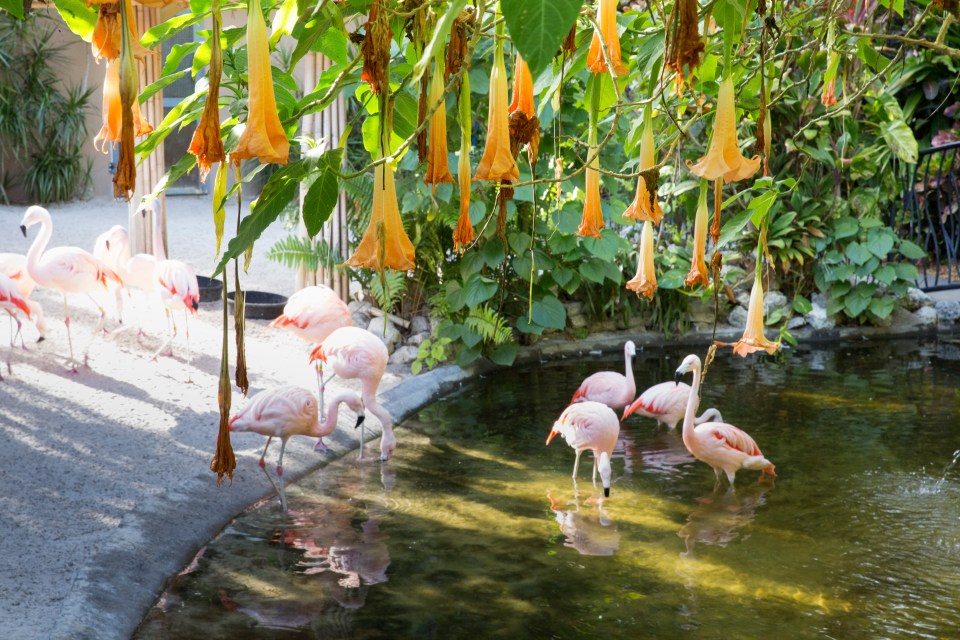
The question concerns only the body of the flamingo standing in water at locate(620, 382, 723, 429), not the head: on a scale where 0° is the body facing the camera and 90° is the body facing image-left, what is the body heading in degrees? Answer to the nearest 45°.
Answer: approximately 270°

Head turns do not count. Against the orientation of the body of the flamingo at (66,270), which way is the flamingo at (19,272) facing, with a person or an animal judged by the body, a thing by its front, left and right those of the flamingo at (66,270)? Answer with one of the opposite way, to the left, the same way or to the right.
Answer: the opposite way

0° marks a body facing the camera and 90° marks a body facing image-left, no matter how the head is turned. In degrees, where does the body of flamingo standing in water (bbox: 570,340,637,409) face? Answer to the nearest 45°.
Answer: approximately 270°

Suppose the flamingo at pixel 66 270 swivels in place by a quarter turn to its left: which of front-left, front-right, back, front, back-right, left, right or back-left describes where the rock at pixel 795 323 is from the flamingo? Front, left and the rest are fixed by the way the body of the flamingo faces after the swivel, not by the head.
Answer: left

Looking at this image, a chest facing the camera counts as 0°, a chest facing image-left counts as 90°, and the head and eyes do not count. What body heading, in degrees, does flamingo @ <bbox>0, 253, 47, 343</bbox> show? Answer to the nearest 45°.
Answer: approximately 270°

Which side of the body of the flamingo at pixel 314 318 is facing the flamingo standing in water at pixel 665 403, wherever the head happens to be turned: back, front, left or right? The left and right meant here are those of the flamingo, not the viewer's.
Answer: front

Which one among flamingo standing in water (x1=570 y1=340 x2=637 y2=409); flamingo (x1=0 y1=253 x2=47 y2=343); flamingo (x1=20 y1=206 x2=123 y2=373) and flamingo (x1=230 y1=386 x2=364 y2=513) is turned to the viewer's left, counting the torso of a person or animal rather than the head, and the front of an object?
flamingo (x1=20 y1=206 x2=123 y2=373)

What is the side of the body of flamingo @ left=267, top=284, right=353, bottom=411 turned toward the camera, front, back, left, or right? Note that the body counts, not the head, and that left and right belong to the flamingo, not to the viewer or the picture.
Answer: right

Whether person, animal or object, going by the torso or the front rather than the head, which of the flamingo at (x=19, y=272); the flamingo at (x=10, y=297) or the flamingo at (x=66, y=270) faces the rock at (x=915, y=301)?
the flamingo at (x=19, y=272)

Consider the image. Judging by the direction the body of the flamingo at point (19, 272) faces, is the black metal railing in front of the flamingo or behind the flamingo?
in front

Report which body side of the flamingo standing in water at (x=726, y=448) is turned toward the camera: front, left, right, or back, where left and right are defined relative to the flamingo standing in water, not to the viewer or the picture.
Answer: left
